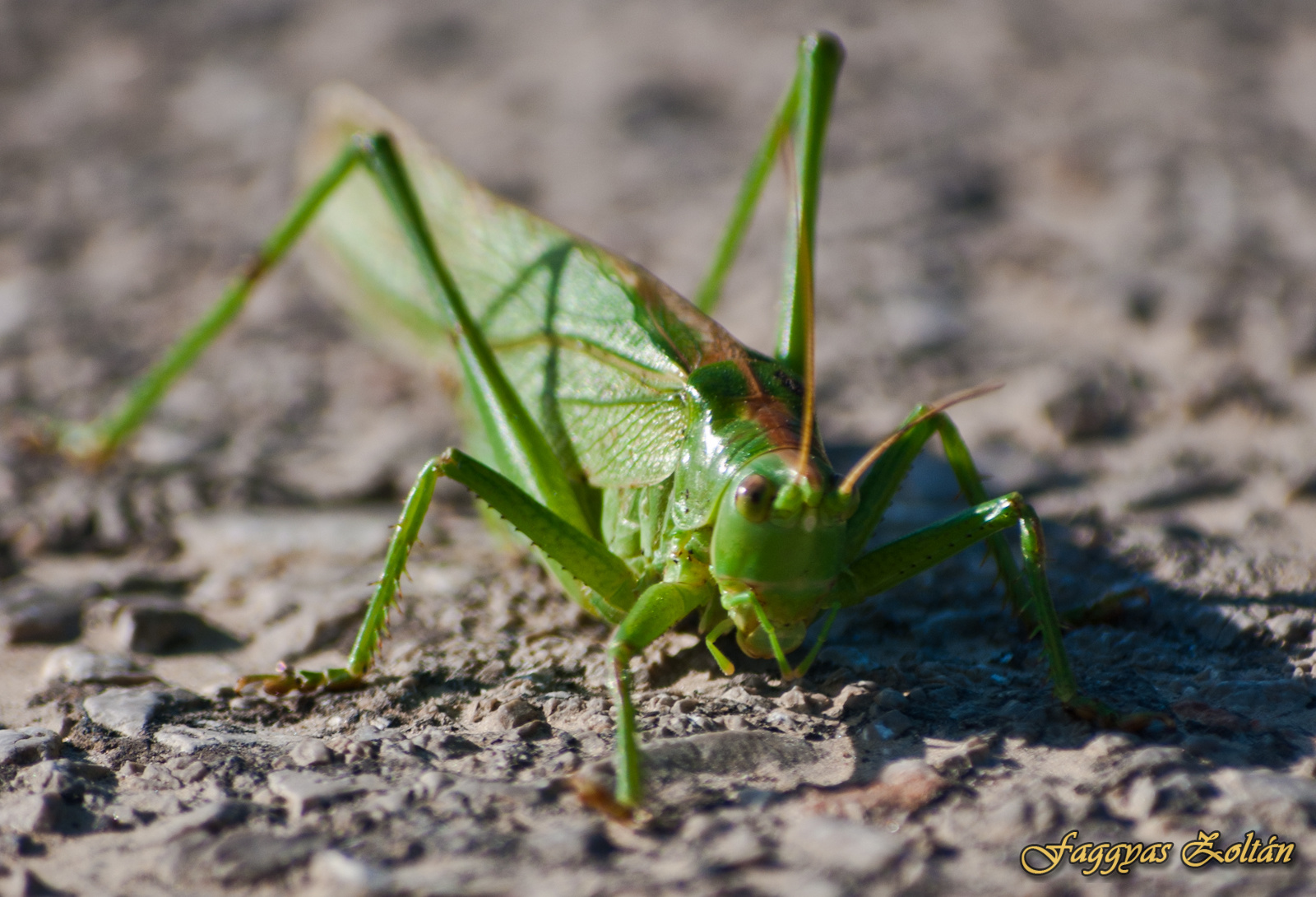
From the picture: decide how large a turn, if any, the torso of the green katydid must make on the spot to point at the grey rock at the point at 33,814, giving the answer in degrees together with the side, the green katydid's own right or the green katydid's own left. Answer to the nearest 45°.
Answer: approximately 90° to the green katydid's own right

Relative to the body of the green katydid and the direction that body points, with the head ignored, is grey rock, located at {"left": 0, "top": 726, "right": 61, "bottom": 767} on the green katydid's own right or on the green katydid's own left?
on the green katydid's own right

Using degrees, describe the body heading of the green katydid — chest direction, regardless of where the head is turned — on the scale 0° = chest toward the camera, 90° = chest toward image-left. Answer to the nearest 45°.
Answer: approximately 315°

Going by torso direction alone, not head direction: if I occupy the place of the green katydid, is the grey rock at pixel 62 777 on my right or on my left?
on my right

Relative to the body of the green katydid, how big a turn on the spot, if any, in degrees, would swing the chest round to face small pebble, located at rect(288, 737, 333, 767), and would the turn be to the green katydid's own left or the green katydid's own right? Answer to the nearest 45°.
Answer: approximately 90° to the green katydid's own right
